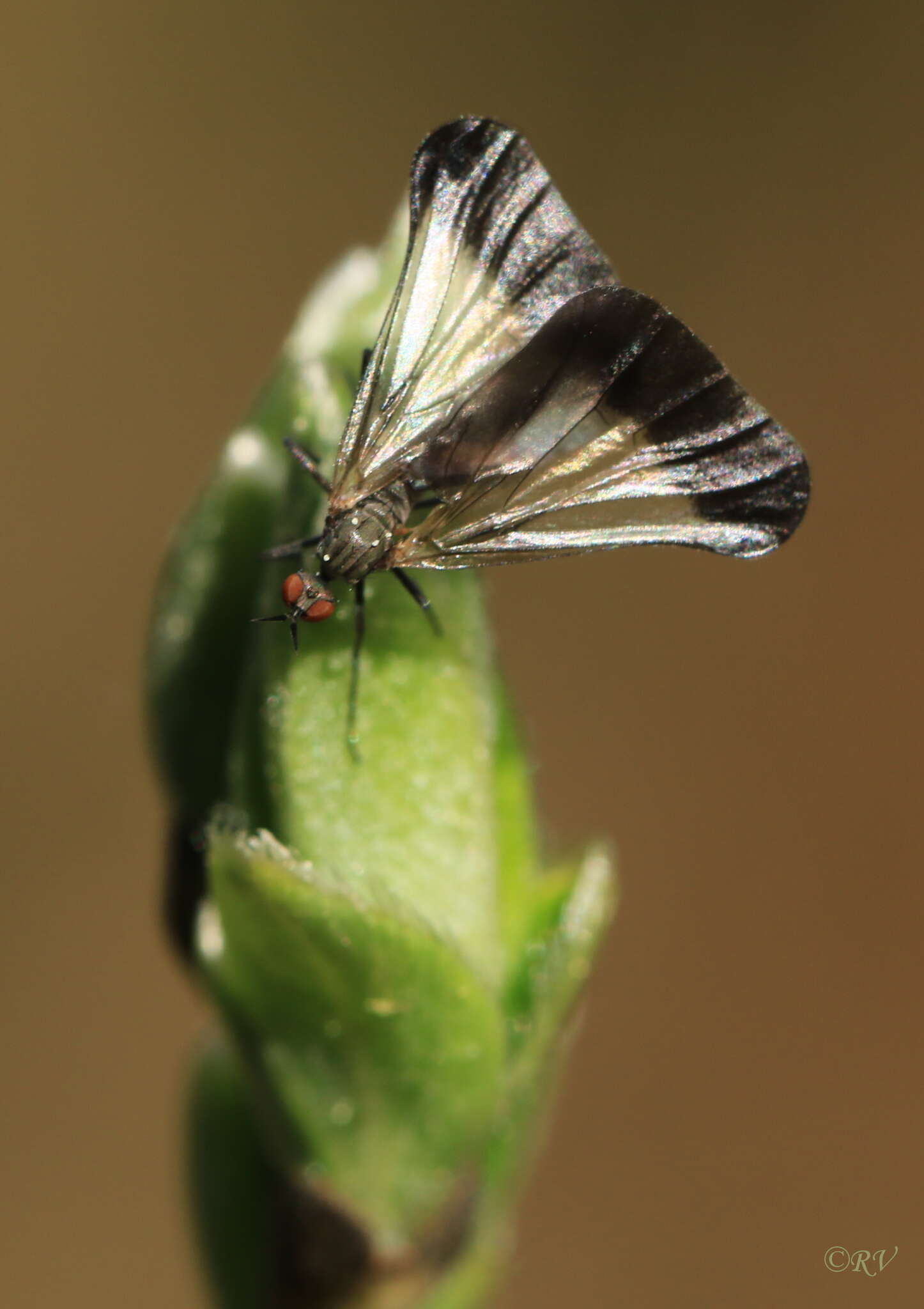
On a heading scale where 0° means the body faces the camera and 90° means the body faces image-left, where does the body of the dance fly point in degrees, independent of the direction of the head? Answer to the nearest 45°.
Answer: approximately 45°
